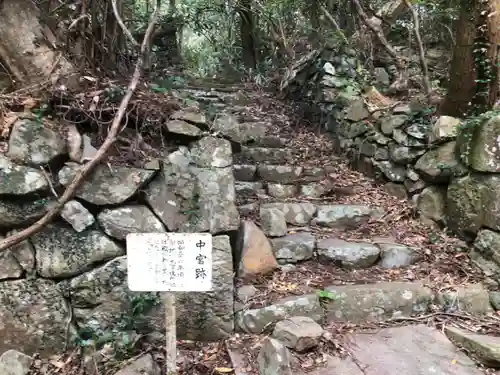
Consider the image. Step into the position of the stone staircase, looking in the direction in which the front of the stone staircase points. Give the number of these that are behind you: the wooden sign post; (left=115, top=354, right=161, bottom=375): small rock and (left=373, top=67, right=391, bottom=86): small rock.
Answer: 1

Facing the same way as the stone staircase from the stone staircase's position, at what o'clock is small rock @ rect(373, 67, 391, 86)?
The small rock is roughly at 6 o'clock from the stone staircase.

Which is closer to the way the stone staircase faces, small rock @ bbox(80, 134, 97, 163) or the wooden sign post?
the wooden sign post

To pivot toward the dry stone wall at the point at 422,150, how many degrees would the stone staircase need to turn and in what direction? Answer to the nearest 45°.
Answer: approximately 135° to its left

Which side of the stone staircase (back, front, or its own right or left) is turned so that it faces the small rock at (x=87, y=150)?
right

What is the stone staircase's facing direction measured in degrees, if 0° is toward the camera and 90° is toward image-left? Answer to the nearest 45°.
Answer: approximately 0°

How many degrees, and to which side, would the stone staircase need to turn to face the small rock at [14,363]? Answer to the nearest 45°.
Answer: approximately 45° to its right

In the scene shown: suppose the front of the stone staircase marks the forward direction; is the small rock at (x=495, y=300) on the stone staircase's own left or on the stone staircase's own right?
on the stone staircase's own left
